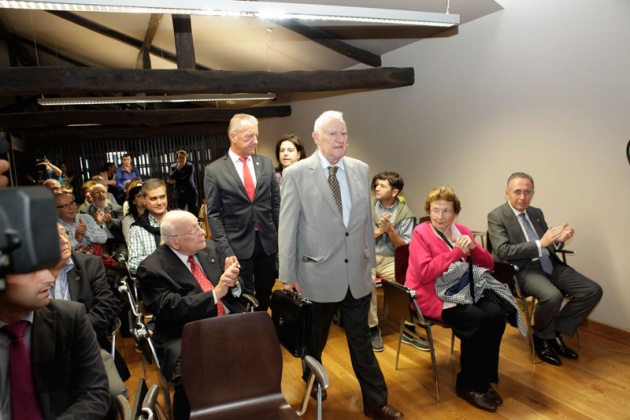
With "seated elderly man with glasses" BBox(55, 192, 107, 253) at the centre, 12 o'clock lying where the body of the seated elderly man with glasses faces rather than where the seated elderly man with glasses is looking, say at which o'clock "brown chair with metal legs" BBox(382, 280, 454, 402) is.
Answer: The brown chair with metal legs is roughly at 12 o'clock from the seated elderly man with glasses.

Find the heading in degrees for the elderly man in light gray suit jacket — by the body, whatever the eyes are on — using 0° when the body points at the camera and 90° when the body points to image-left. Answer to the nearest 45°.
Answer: approximately 315°

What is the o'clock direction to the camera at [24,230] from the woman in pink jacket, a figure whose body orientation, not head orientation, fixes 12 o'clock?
The camera is roughly at 2 o'clock from the woman in pink jacket.

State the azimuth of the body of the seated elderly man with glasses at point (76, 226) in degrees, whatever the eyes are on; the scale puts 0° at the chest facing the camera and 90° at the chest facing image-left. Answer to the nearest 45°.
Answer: approximately 315°

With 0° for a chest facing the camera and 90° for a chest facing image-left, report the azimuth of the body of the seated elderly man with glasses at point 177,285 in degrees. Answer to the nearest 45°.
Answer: approximately 315°

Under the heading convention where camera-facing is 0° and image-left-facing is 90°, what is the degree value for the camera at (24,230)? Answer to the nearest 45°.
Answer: approximately 270°

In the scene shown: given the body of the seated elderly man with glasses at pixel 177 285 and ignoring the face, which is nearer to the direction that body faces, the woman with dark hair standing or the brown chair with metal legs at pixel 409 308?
the brown chair with metal legs

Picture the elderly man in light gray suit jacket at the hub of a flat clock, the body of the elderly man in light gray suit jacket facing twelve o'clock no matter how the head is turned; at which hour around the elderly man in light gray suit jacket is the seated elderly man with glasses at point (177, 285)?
The seated elderly man with glasses is roughly at 4 o'clock from the elderly man in light gray suit jacket.

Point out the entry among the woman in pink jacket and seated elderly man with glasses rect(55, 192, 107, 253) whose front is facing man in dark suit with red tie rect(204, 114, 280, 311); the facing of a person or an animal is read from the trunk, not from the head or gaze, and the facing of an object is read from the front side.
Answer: the seated elderly man with glasses
